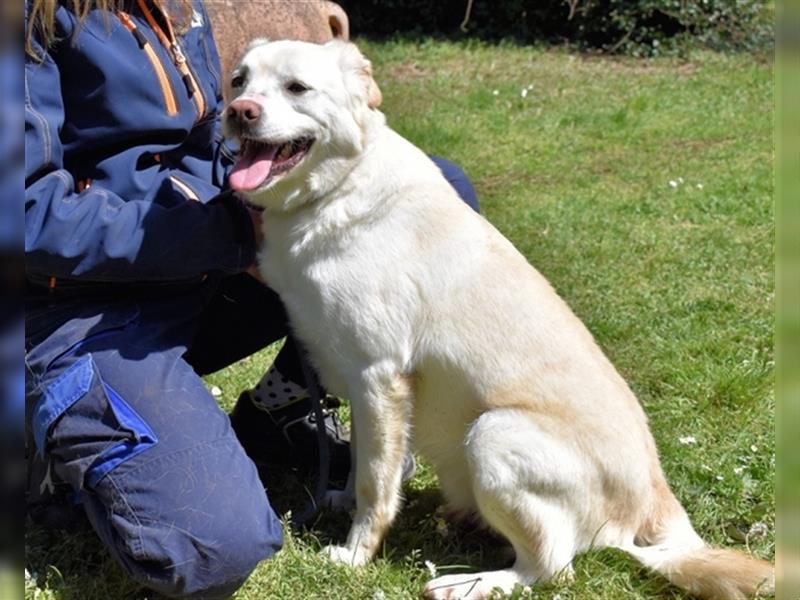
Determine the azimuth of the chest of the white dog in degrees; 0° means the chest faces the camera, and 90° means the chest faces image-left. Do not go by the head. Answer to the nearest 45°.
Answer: approximately 90°
